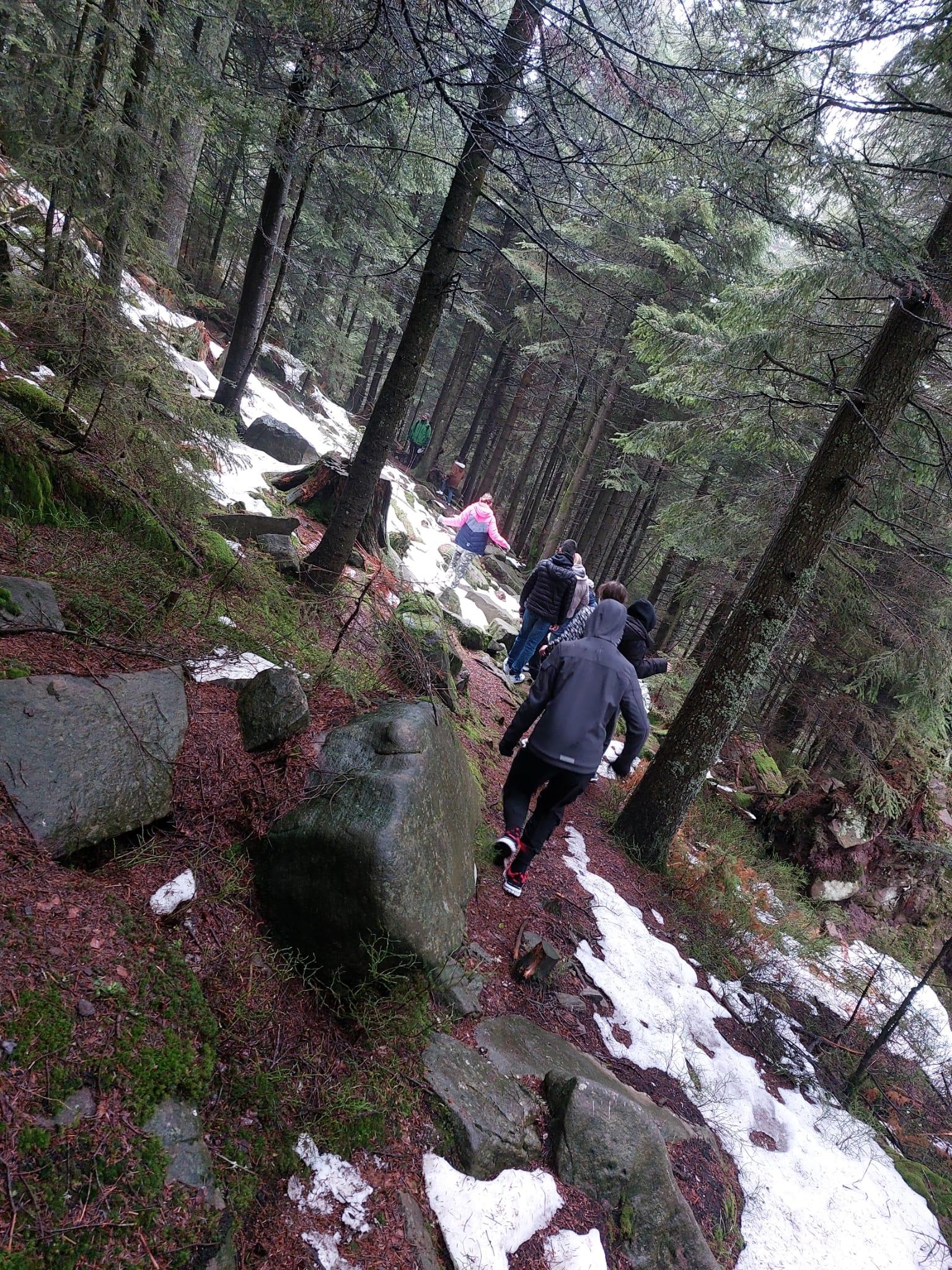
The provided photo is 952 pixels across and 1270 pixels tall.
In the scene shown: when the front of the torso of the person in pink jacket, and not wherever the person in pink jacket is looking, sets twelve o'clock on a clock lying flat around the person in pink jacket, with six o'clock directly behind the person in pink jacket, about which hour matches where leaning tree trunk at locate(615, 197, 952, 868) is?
The leaning tree trunk is roughly at 5 o'clock from the person in pink jacket.

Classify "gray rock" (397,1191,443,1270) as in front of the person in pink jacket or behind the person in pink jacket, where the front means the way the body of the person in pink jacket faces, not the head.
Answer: behind

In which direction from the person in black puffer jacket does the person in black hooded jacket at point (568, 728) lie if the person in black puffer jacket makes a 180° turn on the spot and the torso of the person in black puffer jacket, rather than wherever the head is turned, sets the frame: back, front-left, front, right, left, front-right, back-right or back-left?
front

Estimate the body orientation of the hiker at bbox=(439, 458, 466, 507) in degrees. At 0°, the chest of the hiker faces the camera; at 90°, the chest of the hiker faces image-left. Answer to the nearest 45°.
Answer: approximately 180°

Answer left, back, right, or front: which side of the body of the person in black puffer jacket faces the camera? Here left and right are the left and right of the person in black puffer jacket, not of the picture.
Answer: back

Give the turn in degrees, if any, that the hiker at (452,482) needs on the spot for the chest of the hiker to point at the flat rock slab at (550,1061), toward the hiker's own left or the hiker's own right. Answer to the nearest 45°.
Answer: approximately 180°

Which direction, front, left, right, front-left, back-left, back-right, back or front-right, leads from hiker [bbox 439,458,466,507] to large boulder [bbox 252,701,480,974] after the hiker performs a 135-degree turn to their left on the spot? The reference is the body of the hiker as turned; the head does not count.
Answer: front-left

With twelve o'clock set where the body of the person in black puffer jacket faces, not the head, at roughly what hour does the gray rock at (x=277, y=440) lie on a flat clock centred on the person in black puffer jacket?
The gray rock is roughly at 10 o'clock from the person in black puffer jacket.

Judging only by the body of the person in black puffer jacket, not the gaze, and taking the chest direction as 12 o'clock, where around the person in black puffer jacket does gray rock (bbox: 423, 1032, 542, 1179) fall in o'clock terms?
The gray rock is roughly at 6 o'clock from the person in black puffer jacket.

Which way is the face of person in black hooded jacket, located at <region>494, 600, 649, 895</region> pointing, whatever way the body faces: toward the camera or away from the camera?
away from the camera

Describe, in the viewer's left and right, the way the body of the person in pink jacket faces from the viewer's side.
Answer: facing away from the viewer

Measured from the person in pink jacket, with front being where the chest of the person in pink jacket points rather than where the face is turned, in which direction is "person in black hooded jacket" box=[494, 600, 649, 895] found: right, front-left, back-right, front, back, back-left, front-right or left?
back

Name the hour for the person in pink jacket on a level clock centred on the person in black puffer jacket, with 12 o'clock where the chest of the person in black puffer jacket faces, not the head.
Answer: The person in pink jacket is roughly at 11 o'clock from the person in black puffer jacket.

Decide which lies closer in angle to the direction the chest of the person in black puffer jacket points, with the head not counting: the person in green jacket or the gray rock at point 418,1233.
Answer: the person in green jacket

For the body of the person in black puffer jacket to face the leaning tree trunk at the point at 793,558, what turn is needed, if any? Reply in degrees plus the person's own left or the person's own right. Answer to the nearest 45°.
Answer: approximately 135° to the person's own right

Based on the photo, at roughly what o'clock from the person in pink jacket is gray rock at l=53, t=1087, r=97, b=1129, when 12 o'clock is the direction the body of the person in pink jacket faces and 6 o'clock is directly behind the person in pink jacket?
The gray rock is roughly at 6 o'clock from the person in pink jacket.

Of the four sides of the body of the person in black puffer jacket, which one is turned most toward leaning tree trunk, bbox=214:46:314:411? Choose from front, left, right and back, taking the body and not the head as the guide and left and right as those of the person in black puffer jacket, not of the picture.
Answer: left

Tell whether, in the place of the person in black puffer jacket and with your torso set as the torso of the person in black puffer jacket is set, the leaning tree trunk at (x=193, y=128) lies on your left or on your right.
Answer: on your left
